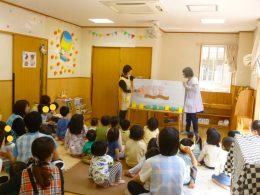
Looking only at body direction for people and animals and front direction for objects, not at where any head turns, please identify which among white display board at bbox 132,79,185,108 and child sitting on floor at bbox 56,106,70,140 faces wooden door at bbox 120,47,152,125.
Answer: the child sitting on floor

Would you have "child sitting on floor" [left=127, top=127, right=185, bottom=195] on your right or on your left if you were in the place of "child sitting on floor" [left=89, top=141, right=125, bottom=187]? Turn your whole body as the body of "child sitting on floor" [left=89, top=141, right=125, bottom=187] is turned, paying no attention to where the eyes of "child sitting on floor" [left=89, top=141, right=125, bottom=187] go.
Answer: on your right

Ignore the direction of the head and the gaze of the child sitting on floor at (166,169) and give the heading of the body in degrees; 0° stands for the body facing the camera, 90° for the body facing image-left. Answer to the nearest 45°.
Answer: approximately 180°

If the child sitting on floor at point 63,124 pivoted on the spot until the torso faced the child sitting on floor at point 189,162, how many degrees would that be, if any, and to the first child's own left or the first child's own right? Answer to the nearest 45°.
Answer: approximately 90° to the first child's own right

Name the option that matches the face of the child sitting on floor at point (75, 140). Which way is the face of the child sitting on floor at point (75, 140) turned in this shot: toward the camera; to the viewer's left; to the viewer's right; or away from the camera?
away from the camera

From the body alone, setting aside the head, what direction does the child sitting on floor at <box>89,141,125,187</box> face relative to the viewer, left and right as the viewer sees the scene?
facing away from the viewer and to the right of the viewer

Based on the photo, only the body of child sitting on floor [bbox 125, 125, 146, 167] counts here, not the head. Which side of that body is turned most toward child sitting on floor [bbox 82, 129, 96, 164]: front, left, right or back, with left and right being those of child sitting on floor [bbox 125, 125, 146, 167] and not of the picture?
left

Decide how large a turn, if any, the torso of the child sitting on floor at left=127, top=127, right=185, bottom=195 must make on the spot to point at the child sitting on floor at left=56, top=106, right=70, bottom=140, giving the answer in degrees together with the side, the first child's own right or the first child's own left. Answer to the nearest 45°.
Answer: approximately 45° to the first child's own left

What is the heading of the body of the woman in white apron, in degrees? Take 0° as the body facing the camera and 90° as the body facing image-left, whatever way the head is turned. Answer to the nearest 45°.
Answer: approximately 90°

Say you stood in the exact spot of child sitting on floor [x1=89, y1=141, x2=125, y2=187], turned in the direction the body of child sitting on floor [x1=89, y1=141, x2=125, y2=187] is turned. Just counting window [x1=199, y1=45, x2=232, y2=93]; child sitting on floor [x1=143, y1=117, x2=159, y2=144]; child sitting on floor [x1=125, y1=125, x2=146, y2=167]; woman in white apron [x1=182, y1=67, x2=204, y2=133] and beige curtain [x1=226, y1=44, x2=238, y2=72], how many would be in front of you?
5

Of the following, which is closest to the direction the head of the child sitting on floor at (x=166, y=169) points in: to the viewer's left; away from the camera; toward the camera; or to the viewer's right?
away from the camera

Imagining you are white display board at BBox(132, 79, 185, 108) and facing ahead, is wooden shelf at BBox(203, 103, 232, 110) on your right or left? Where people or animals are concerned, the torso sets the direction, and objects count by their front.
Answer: on your left

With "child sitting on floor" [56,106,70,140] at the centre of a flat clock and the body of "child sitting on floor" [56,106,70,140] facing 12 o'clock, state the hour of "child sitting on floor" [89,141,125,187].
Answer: "child sitting on floor" [89,141,125,187] is roughly at 4 o'clock from "child sitting on floor" [56,106,70,140].

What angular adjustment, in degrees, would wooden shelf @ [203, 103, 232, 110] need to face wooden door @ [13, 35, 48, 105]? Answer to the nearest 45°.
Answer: approximately 45° to its right

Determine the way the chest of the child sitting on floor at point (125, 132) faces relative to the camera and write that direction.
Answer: away from the camera

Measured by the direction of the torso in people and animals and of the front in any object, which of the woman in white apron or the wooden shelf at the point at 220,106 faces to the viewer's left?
the woman in white apron

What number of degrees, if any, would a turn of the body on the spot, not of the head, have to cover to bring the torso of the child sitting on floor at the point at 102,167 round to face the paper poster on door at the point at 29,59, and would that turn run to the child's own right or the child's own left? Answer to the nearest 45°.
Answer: approximately 90° to the child's own left

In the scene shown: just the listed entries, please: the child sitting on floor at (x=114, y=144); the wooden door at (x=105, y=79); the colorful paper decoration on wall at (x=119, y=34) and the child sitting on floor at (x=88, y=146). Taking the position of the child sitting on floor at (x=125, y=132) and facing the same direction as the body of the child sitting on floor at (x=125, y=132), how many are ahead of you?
2
